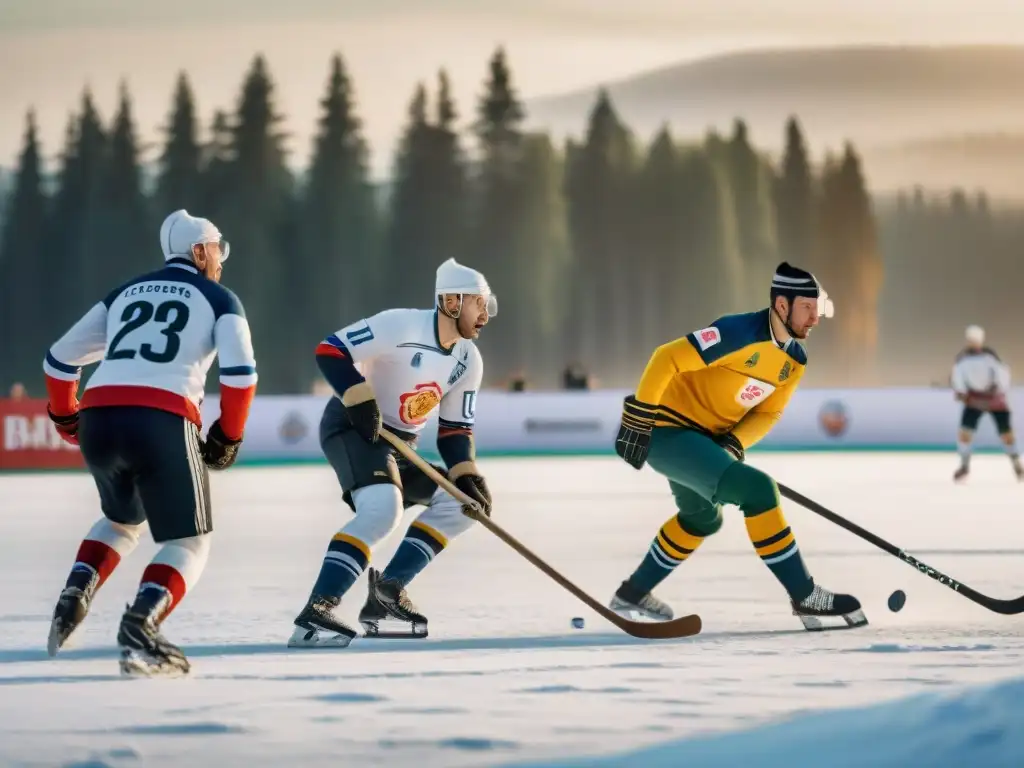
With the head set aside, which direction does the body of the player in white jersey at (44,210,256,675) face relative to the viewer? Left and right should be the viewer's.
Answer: facing away from the viewer and to the right of the viewer

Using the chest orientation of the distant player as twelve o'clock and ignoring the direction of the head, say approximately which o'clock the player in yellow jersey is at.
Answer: The player in yellow jersey is roughly at 12 o'clock from the distant player.

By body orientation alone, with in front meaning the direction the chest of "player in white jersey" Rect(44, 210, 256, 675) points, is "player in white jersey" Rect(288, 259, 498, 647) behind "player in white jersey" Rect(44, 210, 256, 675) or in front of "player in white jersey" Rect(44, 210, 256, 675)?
in front

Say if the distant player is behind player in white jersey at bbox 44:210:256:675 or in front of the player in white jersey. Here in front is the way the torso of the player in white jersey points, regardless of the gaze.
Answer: in front

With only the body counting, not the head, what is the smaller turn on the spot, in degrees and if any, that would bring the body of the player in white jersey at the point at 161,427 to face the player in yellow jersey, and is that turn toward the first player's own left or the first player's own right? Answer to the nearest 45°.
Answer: approximately 45° to the first player's own right

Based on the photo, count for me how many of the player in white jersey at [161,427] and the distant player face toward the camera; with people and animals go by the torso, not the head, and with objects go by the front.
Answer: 1

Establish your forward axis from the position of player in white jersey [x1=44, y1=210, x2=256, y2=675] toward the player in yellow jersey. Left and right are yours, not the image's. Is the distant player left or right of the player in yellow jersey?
left

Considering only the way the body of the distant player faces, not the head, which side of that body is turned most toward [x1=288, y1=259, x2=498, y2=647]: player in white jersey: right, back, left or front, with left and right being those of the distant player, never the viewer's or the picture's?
front
